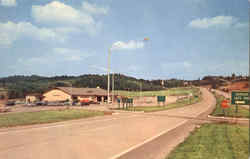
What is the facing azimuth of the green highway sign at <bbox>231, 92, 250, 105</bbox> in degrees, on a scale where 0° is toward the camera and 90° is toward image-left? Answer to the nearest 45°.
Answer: approximately 0°
